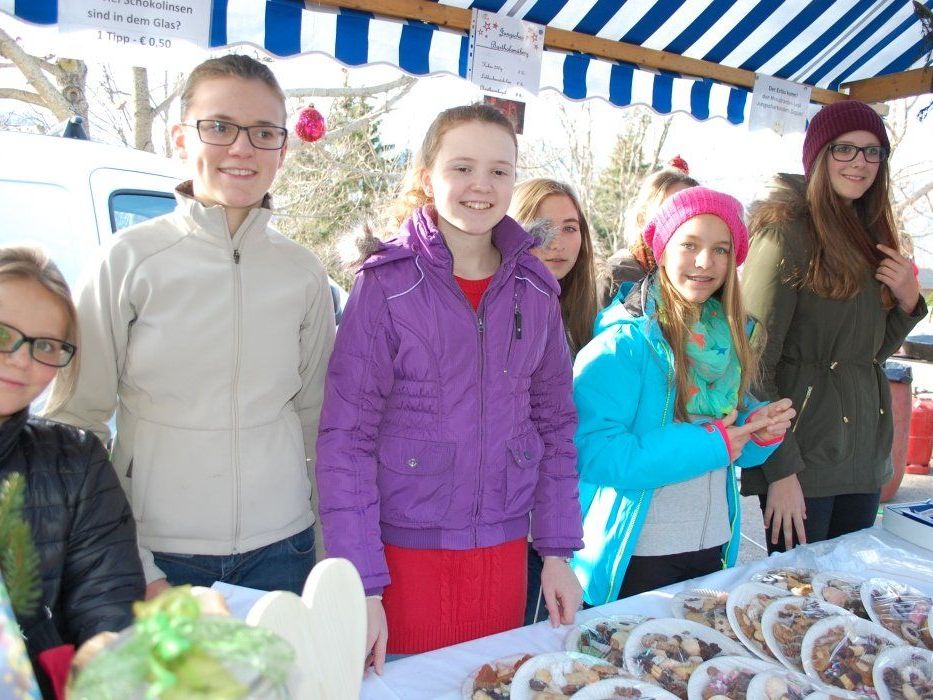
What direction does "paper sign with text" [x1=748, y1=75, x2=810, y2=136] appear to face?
toward the camera

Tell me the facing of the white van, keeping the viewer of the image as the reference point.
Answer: facing to the right of the viewer

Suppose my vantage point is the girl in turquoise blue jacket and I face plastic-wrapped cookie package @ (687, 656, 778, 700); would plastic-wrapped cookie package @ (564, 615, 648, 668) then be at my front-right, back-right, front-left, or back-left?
front-right

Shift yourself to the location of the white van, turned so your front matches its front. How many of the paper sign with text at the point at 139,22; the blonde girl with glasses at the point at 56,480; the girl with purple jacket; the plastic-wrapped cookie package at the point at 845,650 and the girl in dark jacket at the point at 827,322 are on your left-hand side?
0

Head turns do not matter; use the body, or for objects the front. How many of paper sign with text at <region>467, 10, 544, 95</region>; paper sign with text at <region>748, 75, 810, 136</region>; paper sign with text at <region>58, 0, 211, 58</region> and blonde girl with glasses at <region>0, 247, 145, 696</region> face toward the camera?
4

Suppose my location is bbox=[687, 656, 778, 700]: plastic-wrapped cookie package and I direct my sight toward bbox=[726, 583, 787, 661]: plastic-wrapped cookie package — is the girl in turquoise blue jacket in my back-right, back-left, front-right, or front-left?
front-left

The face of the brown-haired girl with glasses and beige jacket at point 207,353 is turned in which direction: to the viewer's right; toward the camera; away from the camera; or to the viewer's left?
toward the camera

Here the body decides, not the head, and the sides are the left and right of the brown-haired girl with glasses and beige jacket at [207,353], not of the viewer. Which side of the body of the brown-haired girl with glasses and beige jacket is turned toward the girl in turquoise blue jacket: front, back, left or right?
left

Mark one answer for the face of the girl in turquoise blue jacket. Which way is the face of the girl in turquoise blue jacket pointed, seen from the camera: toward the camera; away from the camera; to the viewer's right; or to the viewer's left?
toward the camera

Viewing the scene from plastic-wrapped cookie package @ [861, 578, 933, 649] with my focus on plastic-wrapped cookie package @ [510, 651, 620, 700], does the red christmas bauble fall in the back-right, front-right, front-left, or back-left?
front-right

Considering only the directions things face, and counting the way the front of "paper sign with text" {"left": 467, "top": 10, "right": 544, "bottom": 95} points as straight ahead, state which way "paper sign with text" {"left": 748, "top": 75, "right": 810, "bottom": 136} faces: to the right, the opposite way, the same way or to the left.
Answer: the same way

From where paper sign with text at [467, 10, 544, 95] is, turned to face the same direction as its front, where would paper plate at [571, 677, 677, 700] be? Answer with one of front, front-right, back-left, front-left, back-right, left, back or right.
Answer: front

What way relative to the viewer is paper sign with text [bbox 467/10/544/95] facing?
toward the camera

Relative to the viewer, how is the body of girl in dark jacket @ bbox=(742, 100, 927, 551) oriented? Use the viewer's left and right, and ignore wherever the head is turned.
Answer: facing the viewer and to the right of the viewer

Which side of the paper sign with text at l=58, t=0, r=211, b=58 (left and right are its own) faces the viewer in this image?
front

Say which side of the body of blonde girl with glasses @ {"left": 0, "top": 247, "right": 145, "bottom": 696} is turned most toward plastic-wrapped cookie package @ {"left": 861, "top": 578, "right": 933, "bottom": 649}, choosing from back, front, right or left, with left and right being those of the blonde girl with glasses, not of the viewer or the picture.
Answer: left

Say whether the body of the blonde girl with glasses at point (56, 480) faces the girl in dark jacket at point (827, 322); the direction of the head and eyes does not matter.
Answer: no

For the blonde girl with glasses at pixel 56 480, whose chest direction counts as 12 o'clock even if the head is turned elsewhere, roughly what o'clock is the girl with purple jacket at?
The girl with purple jacket is roughly at 9 o'clock from the blonde girl with glasses.
